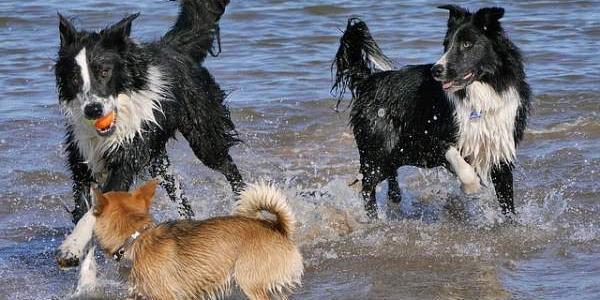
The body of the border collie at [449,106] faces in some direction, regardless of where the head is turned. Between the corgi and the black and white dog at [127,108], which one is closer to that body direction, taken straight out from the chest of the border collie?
the corgi

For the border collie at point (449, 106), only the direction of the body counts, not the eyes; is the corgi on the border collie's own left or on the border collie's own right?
on the border collie's own right

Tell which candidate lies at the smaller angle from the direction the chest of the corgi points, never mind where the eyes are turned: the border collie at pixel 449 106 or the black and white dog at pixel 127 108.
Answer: the black and white dog

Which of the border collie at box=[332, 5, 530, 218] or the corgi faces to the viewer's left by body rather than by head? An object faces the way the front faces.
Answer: the corgi

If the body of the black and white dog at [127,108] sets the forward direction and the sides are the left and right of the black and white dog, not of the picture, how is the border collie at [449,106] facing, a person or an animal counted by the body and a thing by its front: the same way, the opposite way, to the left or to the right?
to the left

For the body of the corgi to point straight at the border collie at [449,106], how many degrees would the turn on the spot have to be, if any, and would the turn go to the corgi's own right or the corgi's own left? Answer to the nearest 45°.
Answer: approximately 135° to the corgi's own right

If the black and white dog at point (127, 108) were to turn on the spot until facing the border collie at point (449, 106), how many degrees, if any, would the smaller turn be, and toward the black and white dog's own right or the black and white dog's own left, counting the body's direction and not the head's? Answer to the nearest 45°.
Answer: approximately 135° to the black and white dog's own left

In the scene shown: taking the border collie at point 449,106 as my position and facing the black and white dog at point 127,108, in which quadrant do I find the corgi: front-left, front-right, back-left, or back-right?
front-left

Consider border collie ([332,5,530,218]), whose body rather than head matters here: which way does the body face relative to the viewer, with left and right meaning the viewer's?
facing the viewer and to the right of the viewer

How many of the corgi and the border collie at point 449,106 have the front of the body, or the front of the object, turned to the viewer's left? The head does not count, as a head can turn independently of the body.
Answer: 1

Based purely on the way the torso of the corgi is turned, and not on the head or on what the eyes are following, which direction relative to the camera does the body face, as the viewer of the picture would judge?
to the viewer's left

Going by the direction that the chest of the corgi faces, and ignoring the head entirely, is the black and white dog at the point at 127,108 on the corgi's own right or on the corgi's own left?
on the corgi's own right
